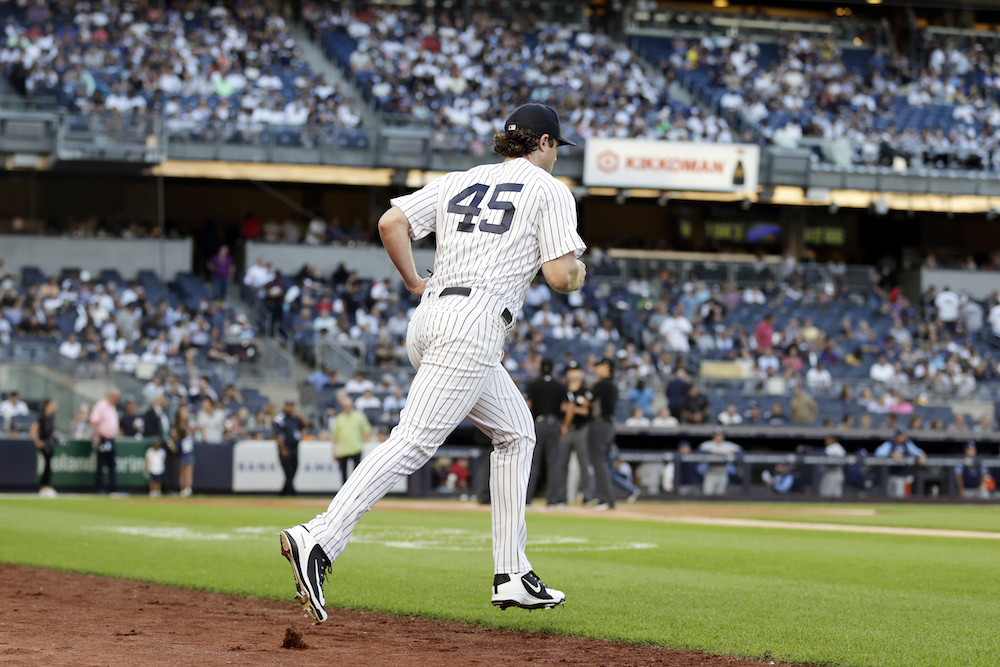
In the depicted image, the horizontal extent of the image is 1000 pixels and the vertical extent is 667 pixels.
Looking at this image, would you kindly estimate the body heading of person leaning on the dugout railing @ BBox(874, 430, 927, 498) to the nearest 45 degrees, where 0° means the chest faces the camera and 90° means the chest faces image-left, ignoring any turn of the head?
approximately 0°

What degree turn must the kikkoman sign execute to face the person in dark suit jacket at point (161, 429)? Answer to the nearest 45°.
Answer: approximately 45° to its right

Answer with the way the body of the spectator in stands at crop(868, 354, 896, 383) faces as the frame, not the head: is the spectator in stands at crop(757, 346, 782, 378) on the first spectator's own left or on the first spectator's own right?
on the first spectator's own right

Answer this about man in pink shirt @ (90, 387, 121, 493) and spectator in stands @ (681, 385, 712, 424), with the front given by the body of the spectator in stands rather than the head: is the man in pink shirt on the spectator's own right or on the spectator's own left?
on the spectator's own right

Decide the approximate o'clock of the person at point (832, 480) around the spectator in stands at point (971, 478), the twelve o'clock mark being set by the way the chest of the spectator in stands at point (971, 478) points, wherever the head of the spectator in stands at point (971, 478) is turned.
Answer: the person at point (832, 480) is roughly at 2 o'clock from the spectator in stands at point (971, 478).

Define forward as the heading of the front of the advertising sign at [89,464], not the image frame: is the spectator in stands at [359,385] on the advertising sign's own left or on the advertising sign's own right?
on the advertising sign's own left

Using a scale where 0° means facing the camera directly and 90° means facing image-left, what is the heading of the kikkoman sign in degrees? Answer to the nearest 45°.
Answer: approximately 0°

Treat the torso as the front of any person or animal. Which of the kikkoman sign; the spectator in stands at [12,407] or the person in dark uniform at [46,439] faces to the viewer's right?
the person in dark uniform
